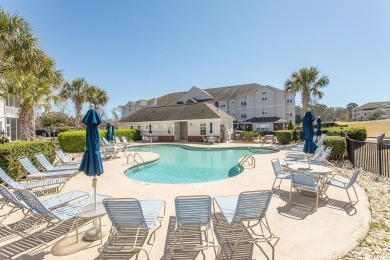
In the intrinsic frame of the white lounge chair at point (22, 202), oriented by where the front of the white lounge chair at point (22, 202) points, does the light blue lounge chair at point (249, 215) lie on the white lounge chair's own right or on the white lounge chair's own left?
on the white lounge chair's own right

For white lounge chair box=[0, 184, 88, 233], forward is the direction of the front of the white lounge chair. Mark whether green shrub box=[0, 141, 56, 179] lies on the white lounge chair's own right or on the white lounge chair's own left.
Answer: on the white lounge chair's own left

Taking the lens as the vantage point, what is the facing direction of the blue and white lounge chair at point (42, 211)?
facing away from the viewer and to the right of the viewer

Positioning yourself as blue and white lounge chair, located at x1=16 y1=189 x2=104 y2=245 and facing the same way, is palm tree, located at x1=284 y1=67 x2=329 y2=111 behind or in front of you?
in front

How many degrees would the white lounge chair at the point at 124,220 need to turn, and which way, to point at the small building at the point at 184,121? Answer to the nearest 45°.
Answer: approximately 45° to its left

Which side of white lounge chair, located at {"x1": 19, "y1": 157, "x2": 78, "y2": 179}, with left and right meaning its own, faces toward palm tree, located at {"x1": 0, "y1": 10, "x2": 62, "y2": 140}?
left

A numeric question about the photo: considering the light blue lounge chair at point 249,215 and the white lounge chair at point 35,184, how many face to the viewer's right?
1

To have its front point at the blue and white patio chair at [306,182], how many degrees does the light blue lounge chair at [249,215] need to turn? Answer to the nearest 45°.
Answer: approximately 90° to its right

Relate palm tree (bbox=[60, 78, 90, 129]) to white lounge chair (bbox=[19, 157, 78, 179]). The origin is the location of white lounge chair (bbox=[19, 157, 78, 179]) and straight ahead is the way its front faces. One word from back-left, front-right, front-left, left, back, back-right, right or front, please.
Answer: left

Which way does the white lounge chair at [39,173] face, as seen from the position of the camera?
facing to the right of the viewer

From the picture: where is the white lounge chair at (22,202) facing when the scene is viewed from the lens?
facing away from the viewer and to the right of the viewer

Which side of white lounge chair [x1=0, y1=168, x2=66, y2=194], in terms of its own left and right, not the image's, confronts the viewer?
right

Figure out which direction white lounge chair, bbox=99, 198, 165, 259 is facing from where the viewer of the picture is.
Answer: facing away from the viewer and to the right of the viewer

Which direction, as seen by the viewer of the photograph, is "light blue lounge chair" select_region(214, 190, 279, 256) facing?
facing away from the viewer and to the left of the viewer

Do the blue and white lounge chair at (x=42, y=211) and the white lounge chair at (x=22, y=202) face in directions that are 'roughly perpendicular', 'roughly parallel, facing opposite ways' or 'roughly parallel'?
roughly parallel

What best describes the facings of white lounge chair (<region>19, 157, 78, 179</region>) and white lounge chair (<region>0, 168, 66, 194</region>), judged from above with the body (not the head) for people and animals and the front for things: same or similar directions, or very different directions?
same or similar directions
